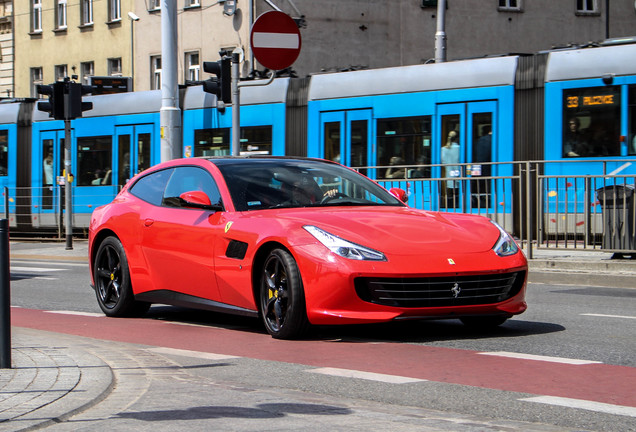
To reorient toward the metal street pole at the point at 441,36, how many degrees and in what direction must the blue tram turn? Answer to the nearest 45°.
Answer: approximately 135° to its left

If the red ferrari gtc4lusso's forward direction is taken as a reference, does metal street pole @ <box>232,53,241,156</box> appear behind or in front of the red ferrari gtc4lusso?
behind

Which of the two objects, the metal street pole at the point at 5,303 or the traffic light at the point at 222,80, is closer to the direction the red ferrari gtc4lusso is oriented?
the metal street pole

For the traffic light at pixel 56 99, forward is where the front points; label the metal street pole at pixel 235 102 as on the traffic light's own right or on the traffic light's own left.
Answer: on the traffic light's own left

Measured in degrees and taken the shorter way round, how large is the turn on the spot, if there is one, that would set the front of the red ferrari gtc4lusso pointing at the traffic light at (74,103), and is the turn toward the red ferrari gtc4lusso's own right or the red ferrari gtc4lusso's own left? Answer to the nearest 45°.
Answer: approximately 135° to the red ferrari gtc4lusso's own left

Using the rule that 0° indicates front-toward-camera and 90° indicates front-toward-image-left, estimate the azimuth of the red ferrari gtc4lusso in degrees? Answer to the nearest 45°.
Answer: approximately 315°

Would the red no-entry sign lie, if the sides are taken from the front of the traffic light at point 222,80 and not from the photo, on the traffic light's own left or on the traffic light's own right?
on the traffic light's own left
